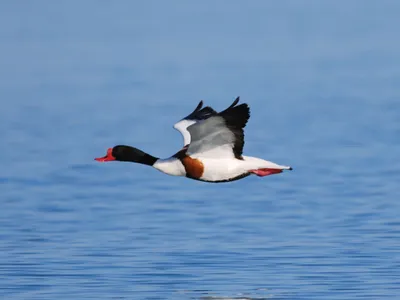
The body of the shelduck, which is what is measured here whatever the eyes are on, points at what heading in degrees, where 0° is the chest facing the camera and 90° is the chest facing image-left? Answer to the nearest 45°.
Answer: approximately 90°
